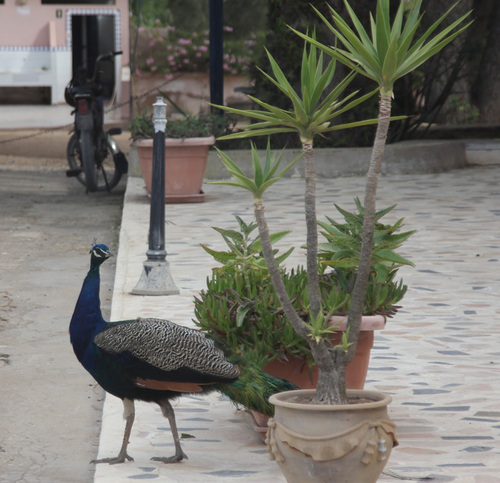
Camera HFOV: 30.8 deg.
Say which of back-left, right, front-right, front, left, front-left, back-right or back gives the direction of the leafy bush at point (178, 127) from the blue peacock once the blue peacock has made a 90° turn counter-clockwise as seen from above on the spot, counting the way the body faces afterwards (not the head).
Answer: back

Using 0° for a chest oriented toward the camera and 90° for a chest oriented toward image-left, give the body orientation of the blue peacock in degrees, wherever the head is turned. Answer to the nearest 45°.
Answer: approximately 90°

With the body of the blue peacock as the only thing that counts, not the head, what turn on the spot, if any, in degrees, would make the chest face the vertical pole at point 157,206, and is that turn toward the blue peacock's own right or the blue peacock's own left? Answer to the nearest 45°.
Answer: approximately 90° to the blue peacock's own right

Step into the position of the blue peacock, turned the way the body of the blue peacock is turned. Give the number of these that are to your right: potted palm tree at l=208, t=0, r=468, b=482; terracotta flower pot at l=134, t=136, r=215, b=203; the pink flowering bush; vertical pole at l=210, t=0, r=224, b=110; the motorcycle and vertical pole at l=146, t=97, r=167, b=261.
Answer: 5

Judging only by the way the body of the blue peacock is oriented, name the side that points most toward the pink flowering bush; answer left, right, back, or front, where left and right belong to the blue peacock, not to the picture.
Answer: right

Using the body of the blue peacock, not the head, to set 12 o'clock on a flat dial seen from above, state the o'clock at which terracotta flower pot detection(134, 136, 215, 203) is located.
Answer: The terracotta flower pot is roughly at 3 o'clock from the blue peacock.

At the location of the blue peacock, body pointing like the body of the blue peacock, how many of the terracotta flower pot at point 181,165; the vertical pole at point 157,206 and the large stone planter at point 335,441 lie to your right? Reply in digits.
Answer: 2

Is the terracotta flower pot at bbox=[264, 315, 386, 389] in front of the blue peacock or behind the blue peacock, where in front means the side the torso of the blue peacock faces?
behind

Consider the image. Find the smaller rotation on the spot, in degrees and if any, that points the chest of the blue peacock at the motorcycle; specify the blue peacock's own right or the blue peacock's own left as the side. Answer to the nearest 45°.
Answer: approximately 90° to the blue peacock's own right

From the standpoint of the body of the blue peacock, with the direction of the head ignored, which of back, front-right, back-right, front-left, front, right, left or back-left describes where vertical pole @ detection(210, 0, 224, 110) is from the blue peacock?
right

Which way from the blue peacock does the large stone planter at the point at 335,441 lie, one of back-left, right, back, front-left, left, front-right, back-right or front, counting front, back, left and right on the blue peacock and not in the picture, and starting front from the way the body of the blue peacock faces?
back-left

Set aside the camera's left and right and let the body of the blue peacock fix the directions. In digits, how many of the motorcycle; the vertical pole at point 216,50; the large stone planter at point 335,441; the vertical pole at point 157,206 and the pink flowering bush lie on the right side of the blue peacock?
4
